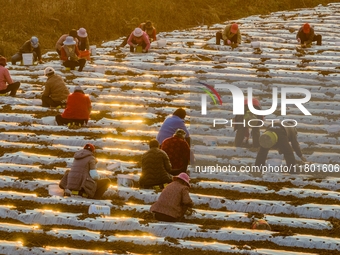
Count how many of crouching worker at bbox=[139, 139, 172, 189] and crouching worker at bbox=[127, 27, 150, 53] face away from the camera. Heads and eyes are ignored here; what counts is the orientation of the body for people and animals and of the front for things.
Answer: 1

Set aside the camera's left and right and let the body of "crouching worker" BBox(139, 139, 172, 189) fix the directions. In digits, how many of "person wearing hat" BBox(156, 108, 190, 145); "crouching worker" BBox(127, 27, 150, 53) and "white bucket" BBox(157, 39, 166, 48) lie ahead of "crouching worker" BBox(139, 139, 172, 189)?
3

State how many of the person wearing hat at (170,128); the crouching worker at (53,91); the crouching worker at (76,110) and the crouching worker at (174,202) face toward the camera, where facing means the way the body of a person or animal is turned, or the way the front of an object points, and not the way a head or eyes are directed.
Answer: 0

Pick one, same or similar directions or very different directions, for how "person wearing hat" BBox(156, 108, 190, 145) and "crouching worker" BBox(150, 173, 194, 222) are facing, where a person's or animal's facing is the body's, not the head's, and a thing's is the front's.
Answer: same or similar directions

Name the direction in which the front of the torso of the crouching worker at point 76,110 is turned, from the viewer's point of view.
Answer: away from the camera

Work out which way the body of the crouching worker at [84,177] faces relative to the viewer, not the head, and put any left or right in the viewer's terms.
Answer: facing away from the viewer and to the right of the viewer

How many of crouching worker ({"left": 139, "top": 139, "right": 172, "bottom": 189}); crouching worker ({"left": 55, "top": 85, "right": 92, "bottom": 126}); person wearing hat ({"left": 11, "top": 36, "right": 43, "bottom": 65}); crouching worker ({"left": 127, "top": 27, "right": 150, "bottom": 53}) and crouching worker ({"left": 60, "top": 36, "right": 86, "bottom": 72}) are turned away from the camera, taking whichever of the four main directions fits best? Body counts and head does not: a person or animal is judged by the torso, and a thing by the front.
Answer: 2

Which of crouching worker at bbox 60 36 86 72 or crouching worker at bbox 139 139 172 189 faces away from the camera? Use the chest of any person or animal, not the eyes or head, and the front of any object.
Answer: crouching worker at bbox 139 139 172 189

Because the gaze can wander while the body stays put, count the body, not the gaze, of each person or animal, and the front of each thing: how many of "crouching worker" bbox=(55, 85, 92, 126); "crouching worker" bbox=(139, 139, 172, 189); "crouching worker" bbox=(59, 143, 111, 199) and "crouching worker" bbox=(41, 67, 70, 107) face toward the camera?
0

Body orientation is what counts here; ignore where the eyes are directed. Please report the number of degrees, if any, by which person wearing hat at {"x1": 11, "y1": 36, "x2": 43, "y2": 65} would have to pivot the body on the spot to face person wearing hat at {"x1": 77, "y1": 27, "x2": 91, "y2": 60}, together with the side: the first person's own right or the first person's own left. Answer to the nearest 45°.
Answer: approximately 45° to the first person's own left

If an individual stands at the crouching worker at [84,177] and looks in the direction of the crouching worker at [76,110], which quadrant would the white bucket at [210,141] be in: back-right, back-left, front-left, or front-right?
front-right

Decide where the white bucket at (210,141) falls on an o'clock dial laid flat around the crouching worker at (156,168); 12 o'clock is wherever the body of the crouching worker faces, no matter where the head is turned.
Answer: The white bucket is roughly at 1 o'clock from the crouching worker.

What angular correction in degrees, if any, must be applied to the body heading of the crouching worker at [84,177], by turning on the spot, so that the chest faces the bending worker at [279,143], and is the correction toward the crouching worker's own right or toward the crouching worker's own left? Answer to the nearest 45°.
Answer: approximately 45° to the crouching worker's own right

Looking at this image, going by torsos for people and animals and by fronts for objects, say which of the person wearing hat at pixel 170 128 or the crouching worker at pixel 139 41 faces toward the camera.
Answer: the crouching worker

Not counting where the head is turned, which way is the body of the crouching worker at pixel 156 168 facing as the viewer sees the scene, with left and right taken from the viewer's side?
facing away from the viewer

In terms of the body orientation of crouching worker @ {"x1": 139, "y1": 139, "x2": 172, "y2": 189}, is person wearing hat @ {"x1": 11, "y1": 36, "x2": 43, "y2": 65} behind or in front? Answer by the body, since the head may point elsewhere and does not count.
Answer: in front

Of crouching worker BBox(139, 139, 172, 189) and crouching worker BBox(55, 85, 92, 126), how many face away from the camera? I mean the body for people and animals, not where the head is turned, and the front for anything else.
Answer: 2

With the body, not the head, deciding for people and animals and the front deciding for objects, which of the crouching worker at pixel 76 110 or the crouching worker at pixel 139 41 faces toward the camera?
the crouching worker at pixel 139 41

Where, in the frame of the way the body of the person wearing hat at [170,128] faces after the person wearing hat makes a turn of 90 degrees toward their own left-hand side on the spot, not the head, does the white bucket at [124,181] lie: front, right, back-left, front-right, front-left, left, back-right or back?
left

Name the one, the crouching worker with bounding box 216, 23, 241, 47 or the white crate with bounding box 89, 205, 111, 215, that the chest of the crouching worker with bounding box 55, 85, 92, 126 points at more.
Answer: the crouching worker
